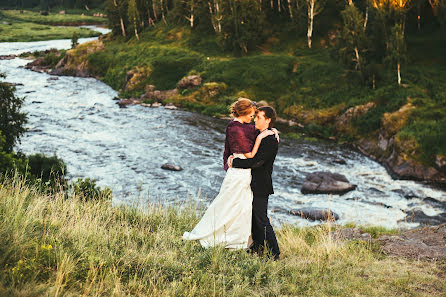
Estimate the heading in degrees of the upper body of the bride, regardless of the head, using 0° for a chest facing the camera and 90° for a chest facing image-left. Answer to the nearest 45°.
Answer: approximately 270°

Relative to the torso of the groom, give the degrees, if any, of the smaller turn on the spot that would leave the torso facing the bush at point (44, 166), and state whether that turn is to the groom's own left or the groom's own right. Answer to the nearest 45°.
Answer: approximately 45° to the groom's own right

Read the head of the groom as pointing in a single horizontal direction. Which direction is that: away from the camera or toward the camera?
toward the camera

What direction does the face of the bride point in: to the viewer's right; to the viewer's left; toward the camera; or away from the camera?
to the viewer's right

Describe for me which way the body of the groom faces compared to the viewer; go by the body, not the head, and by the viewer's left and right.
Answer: facing to the left of the viewer

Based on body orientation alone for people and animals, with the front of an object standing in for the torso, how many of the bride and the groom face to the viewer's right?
1

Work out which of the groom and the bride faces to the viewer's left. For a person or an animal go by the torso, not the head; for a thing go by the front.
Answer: the groom

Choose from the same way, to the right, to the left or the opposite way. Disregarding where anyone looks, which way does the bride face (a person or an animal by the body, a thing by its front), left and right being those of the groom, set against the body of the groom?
the opposite way

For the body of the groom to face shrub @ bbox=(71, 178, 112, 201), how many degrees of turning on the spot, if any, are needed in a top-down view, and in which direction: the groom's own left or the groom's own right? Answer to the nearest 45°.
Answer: approximately 45° to the groom's own right

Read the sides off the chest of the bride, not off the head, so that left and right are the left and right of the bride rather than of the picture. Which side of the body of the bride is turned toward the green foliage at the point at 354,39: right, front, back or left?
left

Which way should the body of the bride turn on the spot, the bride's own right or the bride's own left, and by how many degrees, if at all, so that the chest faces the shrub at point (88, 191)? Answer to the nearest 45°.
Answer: approximately 135° to the bride's own left

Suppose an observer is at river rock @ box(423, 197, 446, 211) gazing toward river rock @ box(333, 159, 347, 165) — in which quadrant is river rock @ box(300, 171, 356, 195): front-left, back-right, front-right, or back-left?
front-left

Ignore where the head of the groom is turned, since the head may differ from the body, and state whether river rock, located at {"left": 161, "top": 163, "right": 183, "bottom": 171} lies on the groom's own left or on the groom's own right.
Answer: on the groom's own right
